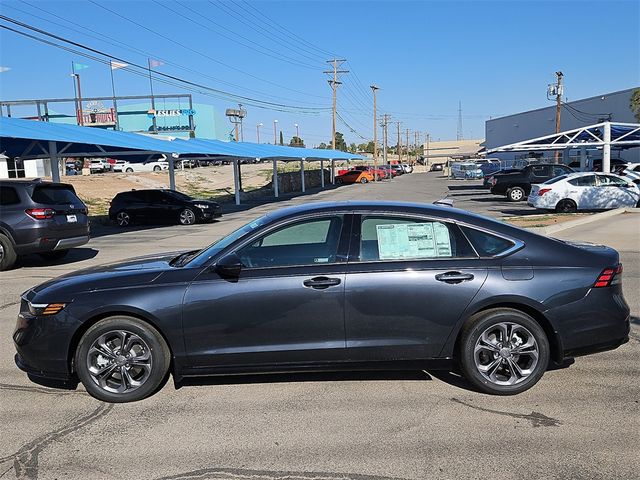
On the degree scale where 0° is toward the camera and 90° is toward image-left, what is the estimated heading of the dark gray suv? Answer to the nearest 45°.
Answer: approximately 135°

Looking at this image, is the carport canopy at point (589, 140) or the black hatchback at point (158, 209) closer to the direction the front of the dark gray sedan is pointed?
the black hatchback

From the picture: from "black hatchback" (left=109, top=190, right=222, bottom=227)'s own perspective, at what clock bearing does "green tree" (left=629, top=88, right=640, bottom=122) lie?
The green tree is roughly at 10 o'clock from the black hatchback.

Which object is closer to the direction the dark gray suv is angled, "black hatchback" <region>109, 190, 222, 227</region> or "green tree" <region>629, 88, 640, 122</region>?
the black hatchback

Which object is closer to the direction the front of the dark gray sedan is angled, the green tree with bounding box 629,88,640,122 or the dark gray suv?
the dark gray suv

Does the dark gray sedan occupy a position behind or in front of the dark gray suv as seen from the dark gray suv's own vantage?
behind

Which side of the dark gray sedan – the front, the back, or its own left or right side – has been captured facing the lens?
left

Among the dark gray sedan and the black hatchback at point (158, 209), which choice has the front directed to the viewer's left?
the dark gray sedan

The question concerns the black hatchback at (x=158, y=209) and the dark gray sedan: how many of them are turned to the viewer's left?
1
